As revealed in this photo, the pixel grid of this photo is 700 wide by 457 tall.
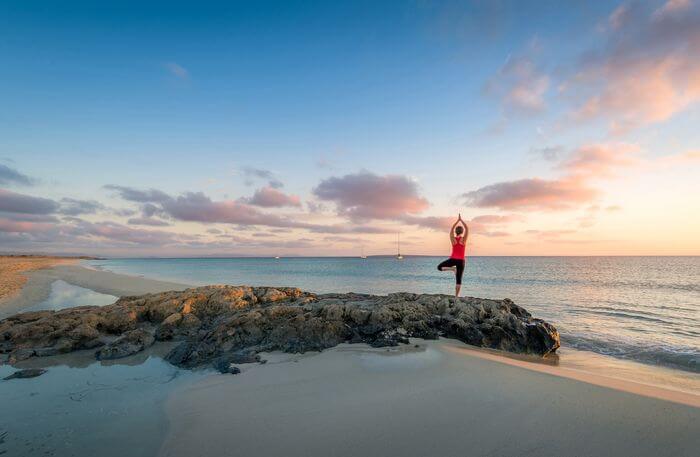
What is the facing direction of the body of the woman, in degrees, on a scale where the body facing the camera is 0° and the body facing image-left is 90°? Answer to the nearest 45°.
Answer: approximately 180°

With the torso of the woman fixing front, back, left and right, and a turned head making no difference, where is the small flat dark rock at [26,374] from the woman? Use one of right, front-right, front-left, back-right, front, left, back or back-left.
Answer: back-left
